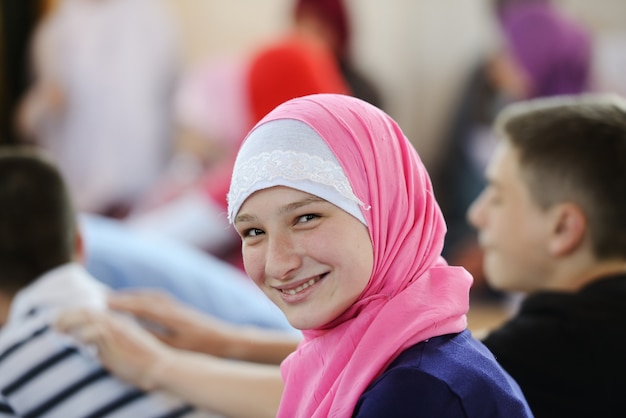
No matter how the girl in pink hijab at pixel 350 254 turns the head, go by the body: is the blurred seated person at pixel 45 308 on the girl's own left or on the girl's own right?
on the girl's own right

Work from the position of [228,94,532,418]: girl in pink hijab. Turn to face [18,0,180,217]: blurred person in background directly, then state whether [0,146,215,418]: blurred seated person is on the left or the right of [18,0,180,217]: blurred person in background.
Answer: left
